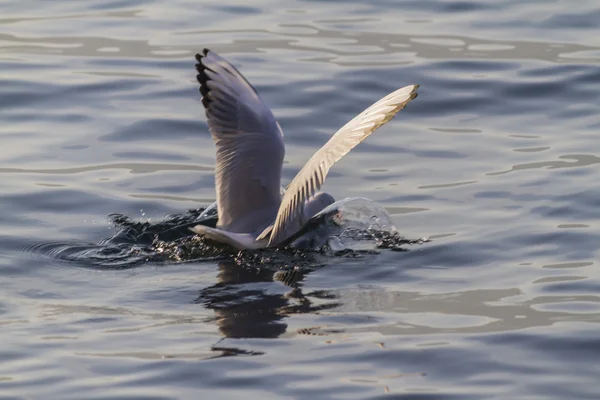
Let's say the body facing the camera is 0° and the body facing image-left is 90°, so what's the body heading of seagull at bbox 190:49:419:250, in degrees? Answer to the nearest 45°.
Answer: approximately 225°
